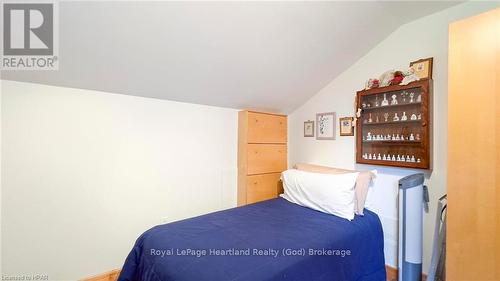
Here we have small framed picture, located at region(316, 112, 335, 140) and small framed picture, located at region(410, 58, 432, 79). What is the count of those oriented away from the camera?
0

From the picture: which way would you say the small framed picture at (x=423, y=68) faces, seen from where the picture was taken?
facing the viewer and to the left of the viewer

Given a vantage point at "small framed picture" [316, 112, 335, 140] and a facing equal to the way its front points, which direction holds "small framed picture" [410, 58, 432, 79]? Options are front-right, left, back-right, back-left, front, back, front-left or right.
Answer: left

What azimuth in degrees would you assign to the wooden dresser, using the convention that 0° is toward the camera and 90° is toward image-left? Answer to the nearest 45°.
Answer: approximately 315°

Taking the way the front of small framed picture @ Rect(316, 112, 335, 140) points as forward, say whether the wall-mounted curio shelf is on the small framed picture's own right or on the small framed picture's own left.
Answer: on the small framed picture's own left

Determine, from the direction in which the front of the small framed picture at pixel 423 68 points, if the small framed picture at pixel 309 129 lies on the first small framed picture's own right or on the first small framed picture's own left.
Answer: on the first small framed picture's own right

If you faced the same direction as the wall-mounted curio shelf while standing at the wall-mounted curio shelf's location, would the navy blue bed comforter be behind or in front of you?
in front

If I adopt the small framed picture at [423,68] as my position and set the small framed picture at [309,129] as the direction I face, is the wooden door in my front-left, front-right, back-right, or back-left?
back-left
